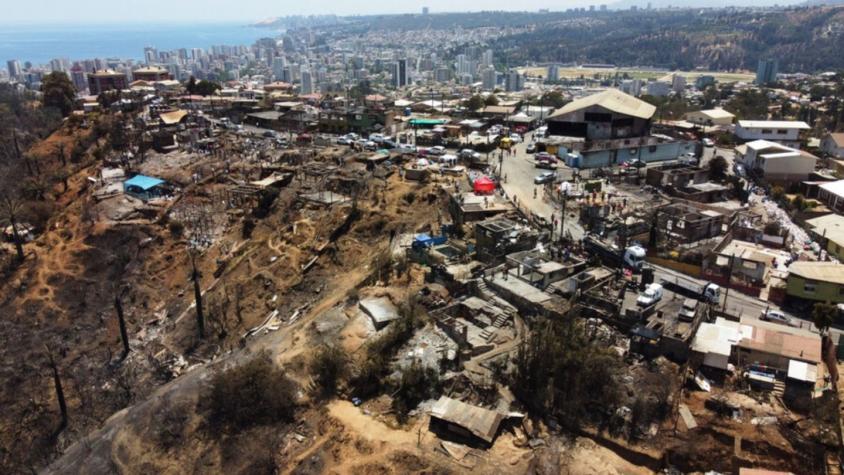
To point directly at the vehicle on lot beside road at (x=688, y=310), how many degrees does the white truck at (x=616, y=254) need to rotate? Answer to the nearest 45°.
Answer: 0° — it already faces it

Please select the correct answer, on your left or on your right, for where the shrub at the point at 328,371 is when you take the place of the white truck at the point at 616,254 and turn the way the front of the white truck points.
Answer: on your right

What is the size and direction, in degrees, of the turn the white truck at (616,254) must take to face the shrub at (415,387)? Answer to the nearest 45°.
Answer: approximately 90° to its right

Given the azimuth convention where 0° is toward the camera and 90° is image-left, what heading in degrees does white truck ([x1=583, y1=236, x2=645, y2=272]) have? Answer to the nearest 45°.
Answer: approximately 315°

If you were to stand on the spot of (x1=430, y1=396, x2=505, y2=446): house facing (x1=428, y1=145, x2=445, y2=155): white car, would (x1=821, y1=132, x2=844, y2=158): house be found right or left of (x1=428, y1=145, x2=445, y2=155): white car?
right

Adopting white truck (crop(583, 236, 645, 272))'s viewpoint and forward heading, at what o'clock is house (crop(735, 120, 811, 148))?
The house is roughly at 8 o'clock from the white truck.

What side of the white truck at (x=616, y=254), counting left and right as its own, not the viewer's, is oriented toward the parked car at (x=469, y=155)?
back

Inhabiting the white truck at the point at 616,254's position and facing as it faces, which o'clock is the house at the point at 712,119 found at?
The house is roughly at 8 o'clock from the white truck.

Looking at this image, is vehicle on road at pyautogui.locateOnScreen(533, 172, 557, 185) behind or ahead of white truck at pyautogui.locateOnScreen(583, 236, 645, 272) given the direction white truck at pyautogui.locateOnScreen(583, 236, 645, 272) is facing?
behind

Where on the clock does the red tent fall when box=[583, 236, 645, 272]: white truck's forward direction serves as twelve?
The red tent is roughly at 6 o'clock from the white truck.

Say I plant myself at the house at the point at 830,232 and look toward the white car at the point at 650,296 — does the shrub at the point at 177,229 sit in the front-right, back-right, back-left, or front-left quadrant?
front-right

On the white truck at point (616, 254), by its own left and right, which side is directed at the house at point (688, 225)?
left

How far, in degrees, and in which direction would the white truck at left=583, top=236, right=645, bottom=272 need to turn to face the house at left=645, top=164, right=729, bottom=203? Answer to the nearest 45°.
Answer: approximately 135° to its left

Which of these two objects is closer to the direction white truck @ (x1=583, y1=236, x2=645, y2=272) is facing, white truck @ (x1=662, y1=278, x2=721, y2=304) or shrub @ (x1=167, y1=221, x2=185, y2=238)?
the white truck

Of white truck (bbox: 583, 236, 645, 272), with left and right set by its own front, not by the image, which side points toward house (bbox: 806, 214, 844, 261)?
left

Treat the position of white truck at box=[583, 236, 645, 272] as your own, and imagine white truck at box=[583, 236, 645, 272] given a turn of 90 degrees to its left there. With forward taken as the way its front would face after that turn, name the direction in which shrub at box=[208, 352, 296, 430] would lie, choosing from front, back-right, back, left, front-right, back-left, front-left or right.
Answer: back

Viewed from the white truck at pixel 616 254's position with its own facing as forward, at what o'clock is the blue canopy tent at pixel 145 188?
The blue canopy tent is roughly at 5 o'clock from the white truck.

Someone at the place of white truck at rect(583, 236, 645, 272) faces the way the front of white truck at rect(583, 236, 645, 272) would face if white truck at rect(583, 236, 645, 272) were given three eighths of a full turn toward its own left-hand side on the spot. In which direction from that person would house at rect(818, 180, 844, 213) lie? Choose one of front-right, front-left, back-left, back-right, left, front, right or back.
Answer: front-right

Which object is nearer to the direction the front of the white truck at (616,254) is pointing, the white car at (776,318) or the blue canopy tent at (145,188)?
the white car
